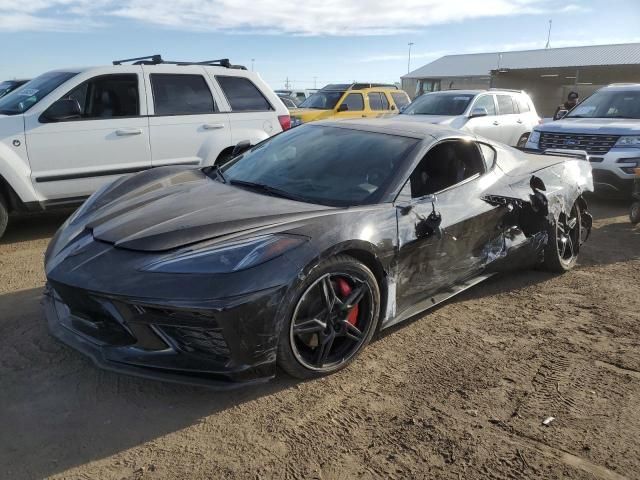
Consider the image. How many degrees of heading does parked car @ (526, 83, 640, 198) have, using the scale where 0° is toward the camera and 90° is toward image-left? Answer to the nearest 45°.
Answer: approximately 45°

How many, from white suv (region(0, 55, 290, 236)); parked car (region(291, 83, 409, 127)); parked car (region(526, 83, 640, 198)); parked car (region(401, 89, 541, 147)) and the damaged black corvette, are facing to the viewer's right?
0

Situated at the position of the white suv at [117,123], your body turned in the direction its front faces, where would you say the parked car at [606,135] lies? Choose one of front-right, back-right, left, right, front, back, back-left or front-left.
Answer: back-left

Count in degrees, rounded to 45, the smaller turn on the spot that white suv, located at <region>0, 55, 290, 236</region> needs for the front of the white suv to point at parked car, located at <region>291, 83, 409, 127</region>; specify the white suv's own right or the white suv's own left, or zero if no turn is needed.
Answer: approximately 180°

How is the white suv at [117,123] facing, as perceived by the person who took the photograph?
facing the viewer and to the left of the viewer

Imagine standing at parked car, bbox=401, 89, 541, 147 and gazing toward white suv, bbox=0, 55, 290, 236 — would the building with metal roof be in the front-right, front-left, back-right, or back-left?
back-right

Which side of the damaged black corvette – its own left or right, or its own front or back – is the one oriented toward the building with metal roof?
back

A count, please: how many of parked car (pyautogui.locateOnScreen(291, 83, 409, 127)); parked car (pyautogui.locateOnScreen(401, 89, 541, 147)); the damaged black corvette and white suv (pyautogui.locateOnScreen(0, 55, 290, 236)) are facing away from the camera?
0

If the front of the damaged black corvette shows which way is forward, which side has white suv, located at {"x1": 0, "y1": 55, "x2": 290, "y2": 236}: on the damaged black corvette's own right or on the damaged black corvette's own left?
on the damaged black corvette's own right

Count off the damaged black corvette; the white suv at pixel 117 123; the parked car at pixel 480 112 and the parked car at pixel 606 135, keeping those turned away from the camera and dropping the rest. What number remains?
0

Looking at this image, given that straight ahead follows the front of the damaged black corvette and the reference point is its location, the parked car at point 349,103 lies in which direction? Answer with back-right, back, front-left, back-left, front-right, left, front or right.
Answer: back-right

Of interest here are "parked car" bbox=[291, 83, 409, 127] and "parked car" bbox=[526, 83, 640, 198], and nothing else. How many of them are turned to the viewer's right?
0
